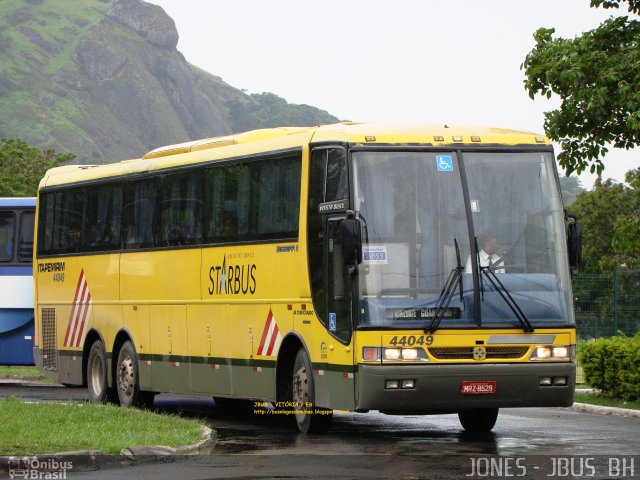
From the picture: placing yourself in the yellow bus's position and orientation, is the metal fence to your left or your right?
on your left

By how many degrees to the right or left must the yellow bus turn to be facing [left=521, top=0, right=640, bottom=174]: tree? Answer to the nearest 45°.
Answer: approximately 90° to its left

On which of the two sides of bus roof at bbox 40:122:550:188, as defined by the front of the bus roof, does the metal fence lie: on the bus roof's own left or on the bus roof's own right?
on the bus roof's own left

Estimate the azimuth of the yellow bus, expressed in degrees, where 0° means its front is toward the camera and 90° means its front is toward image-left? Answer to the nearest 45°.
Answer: approximately 315°
